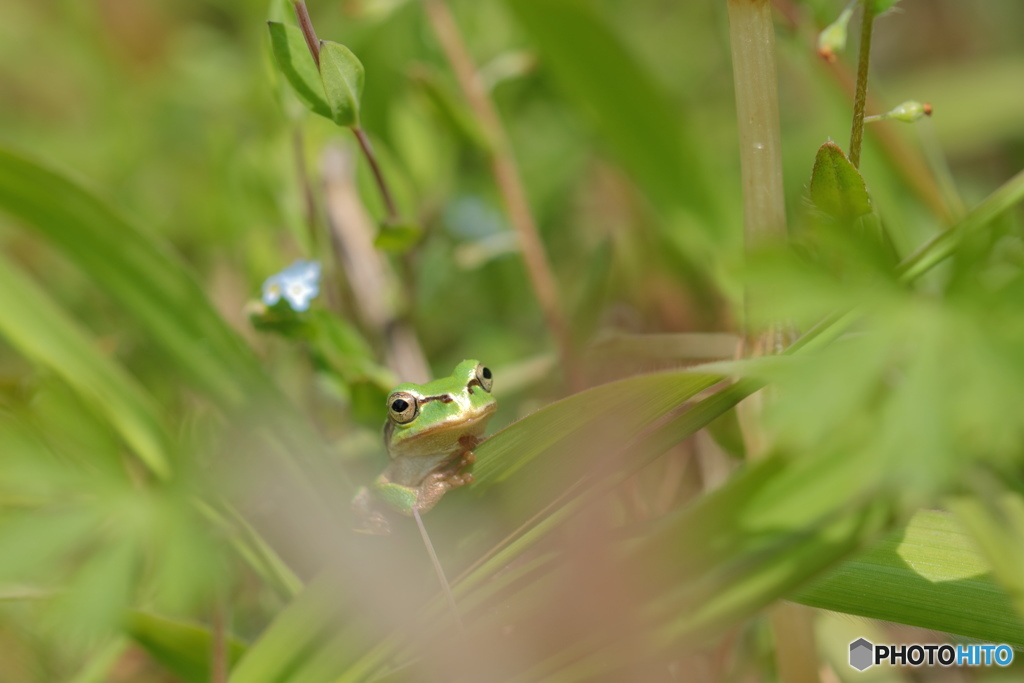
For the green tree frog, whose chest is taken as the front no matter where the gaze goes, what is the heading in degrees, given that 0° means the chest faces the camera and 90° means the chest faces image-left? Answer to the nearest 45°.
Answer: approximately 315°
